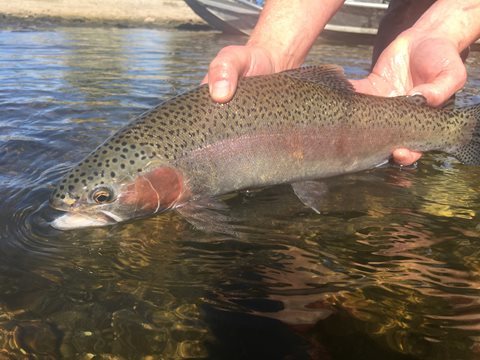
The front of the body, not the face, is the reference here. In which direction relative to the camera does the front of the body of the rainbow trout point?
to the viewer's left
